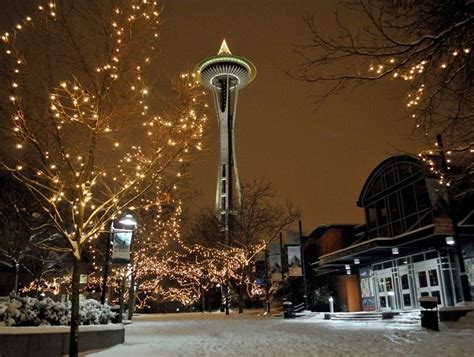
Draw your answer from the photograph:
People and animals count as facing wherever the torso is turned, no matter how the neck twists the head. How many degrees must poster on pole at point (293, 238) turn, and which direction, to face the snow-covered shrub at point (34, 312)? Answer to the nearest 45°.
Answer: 0° — it already faces it

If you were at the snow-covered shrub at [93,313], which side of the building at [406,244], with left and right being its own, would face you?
front

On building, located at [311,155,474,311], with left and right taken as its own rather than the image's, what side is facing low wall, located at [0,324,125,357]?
front

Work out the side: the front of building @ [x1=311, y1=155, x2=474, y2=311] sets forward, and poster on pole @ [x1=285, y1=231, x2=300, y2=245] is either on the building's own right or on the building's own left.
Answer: on the building's own right

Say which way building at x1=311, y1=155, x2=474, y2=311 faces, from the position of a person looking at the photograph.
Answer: facing the viewer and to the left of the viewer

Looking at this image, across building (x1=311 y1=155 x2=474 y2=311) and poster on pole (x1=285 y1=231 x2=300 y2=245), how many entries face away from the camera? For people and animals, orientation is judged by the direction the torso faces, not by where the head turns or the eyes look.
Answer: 0

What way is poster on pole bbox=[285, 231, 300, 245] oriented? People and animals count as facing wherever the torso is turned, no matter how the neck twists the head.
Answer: toward the camera

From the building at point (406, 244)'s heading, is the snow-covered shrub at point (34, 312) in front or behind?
in front

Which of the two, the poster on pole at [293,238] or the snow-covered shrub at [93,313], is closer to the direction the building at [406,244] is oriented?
the snow-covered shrub

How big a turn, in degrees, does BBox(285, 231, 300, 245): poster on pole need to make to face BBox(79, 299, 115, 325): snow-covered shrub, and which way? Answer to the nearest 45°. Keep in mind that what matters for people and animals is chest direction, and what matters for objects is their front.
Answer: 0° — it already faces it
